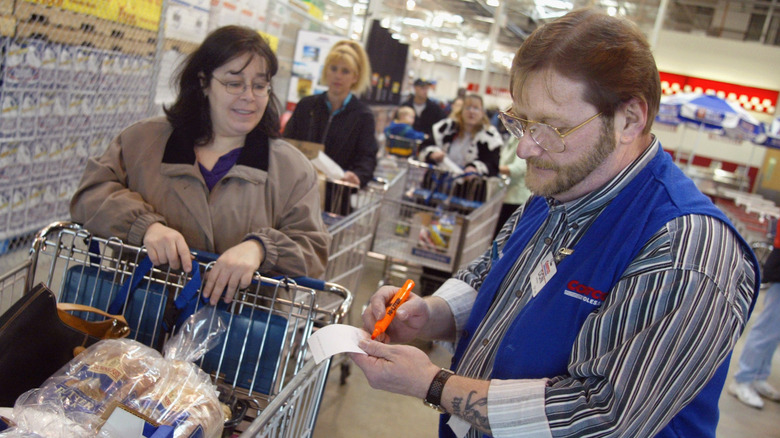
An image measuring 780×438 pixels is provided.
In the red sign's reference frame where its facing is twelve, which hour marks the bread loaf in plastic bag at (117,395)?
The bread loaf in plastic bag is roughly at 12 o'clock from the red sign.

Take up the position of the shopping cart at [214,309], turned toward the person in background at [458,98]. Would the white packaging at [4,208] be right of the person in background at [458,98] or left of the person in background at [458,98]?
left

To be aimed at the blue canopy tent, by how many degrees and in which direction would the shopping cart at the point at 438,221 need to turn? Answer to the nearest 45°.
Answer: approximately 180°

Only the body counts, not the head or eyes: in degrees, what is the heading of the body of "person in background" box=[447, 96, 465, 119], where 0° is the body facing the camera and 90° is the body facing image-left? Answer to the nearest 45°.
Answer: approximately 0°

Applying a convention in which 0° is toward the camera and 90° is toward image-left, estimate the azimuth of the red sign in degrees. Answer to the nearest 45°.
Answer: approximately 0°

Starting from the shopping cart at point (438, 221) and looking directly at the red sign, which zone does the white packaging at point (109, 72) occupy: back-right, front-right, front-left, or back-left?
back-left

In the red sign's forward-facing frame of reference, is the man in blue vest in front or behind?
in front

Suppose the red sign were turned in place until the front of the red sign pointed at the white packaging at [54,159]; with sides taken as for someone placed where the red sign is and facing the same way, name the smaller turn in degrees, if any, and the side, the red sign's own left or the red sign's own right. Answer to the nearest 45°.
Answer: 0° — it already faces it
